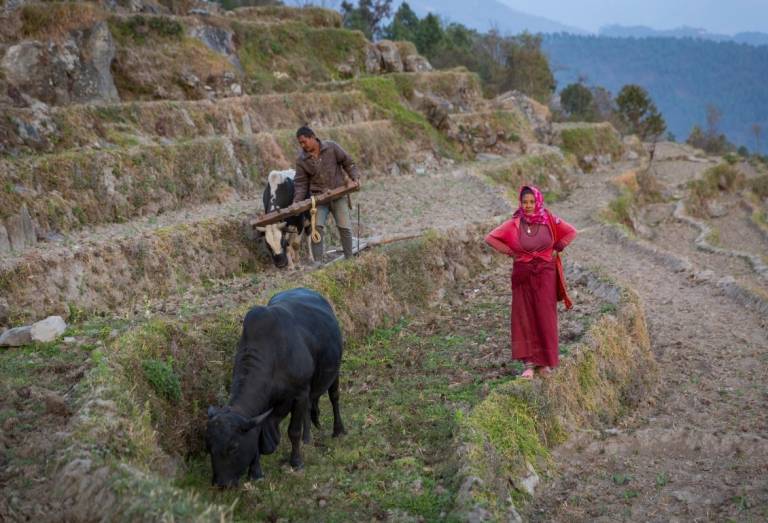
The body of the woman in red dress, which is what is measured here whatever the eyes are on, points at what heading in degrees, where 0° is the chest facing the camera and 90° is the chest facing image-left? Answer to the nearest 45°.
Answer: approximately 0°

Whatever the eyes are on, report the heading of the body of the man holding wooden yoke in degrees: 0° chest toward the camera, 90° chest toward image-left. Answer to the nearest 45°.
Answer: approximately 45°

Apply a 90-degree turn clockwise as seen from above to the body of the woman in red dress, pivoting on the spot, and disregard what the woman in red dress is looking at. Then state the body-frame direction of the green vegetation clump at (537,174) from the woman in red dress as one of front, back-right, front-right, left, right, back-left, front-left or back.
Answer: right

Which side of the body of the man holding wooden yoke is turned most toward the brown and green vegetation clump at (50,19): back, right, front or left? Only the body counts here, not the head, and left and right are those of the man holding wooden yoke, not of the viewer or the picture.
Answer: right

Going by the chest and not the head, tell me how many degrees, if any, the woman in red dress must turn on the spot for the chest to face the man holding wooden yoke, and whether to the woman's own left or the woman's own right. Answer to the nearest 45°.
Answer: approximately 135° to the woman's own right

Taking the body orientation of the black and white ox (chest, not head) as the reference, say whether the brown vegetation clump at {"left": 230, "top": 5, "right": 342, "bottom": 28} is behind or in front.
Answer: behind

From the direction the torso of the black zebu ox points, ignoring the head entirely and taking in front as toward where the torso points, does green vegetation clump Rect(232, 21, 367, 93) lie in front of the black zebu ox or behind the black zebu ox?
behind

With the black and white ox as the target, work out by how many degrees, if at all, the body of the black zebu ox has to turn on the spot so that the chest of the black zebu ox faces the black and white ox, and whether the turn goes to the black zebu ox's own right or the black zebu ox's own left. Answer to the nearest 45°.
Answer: approximately 135° to the black zebu ox's own right

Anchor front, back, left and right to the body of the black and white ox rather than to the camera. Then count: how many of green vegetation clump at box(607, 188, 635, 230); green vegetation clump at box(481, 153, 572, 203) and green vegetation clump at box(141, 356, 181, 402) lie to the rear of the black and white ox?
2

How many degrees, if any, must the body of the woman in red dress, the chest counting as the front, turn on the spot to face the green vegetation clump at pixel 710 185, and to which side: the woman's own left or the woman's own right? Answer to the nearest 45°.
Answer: approximately 180°

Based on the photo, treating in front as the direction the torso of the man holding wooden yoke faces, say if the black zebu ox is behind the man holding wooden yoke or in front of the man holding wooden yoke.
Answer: in front

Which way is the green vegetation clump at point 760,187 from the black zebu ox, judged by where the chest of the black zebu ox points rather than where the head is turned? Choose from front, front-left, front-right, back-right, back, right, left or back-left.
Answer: back

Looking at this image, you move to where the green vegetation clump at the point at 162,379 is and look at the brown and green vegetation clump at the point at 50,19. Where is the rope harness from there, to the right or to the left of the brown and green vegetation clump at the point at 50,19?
right

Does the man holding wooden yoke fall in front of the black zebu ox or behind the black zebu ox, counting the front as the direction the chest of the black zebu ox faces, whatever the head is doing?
behind
